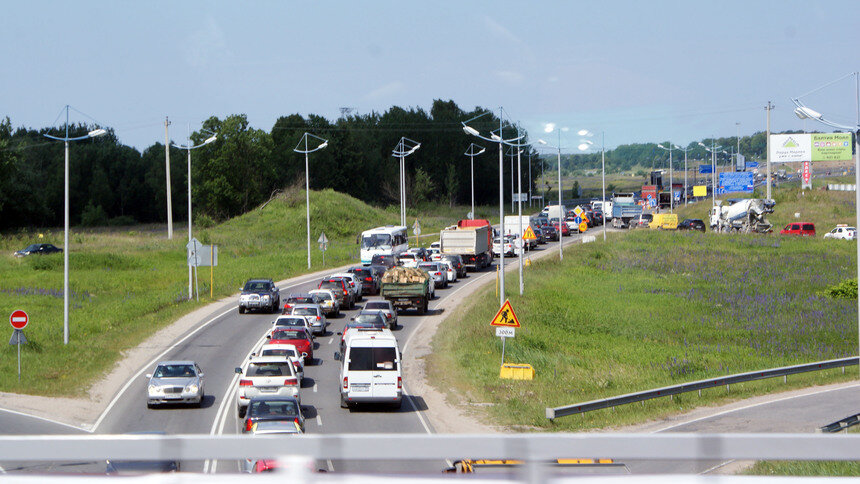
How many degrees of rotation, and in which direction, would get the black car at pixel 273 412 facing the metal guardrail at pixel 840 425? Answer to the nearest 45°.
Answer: approximately 90° to its right

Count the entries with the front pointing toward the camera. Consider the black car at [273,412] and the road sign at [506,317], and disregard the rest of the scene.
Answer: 1

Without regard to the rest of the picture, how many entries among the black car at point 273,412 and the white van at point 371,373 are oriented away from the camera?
2

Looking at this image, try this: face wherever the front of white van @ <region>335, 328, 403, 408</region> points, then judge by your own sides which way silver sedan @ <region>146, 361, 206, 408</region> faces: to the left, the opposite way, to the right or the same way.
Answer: the opposite way

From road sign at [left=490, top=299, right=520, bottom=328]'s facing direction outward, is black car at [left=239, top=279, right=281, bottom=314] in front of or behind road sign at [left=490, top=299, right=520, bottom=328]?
behind

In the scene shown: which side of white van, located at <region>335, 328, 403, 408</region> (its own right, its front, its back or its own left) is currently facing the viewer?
back

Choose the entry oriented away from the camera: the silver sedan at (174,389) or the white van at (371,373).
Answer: the white van

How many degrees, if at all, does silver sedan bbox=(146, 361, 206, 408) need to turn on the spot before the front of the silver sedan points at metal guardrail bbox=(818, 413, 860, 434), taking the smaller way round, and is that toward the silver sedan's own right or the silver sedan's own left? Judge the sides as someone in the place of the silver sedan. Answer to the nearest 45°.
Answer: approximately 45° to the silver sedan's own left

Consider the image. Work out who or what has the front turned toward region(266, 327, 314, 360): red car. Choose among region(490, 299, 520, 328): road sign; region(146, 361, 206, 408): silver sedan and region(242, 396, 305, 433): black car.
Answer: the black car

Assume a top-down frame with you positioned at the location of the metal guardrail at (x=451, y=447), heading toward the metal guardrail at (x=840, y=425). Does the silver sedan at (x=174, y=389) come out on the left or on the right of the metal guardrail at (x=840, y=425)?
left

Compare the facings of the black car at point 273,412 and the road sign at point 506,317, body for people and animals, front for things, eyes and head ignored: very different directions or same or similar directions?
very different directions

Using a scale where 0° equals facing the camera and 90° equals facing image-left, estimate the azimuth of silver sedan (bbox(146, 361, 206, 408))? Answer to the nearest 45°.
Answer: approximately 0°

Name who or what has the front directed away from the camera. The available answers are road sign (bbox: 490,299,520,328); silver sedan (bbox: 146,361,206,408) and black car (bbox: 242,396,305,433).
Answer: the black car

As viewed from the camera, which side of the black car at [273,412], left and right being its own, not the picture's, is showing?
back
